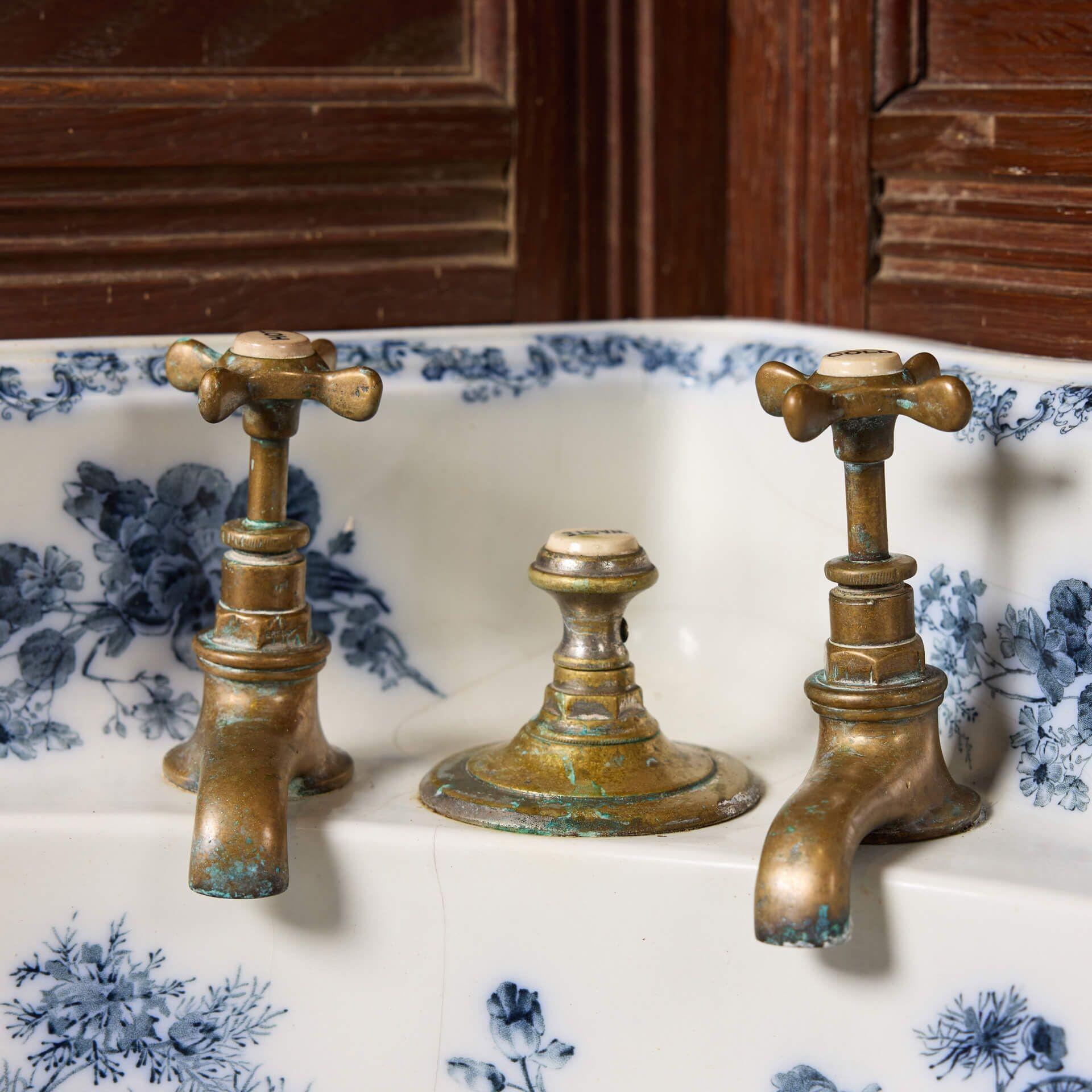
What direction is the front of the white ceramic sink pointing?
toward the camera

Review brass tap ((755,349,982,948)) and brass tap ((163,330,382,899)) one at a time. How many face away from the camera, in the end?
0

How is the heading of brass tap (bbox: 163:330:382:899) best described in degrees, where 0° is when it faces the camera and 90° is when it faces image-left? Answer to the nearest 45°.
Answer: approximately 0°

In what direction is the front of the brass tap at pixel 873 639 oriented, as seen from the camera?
facing the viewer and to the left of the viewer
